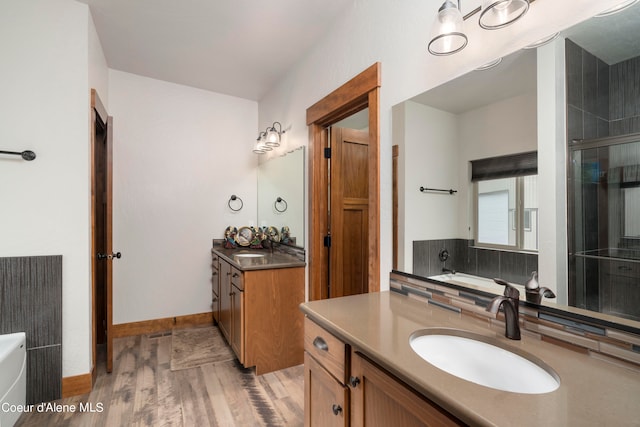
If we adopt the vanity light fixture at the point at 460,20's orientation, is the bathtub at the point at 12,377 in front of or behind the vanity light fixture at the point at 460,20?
in front

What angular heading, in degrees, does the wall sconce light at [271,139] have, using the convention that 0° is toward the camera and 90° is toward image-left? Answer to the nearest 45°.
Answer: approximately 45°

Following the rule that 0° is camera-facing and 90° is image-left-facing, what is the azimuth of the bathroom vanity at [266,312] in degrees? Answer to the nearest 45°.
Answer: approximately 90°

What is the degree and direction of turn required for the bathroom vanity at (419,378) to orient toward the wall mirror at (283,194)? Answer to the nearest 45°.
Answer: approximately 90° to its right

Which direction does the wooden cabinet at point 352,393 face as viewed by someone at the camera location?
facing the viewer and to the left of the viewer

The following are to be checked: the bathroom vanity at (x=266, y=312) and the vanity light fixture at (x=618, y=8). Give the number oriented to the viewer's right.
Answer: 0
